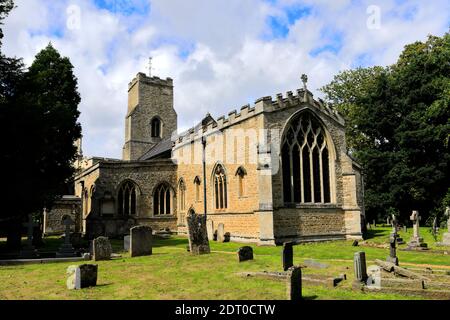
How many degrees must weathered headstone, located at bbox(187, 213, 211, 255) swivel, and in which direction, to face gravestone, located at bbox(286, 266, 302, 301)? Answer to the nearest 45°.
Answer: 0° — it already faces it

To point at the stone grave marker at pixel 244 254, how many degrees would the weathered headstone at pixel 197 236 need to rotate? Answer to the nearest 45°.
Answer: approximately 45° to its left

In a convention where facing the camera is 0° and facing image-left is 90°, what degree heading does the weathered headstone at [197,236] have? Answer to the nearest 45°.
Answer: approximately 0°

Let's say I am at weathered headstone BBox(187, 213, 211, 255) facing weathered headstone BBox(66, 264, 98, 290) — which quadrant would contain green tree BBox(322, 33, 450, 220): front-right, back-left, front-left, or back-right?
back-left

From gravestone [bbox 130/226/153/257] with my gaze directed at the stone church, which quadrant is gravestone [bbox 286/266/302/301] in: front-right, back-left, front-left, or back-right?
back-right

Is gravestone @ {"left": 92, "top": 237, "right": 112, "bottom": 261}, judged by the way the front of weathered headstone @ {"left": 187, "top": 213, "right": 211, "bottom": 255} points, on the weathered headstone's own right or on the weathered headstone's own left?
on the weathered headstone's own right

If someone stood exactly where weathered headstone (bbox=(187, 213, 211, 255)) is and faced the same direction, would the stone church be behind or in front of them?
behind
